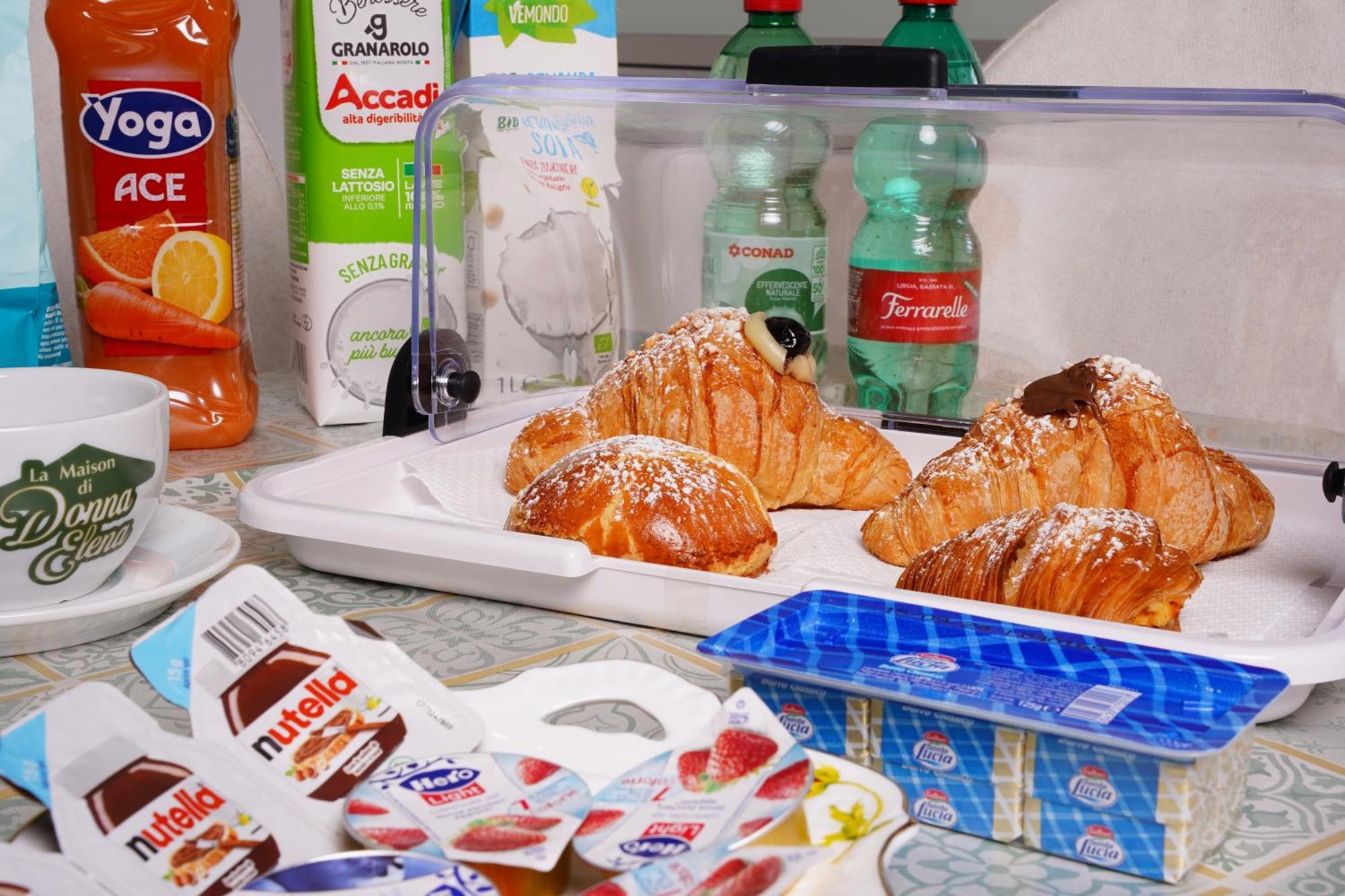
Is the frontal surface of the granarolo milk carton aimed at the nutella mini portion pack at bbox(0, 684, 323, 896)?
yes

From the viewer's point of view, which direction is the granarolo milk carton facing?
toward the camera

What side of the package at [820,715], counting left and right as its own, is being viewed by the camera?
front

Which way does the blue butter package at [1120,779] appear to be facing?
toward the camera

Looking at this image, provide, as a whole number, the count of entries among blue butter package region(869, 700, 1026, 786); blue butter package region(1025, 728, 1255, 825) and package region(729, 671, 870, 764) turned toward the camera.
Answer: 3

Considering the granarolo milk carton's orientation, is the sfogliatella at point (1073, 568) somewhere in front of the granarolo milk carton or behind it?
in front
